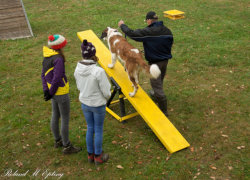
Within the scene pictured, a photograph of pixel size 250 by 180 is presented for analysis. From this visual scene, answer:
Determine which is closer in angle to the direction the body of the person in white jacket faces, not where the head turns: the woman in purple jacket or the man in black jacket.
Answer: the man in black jacket

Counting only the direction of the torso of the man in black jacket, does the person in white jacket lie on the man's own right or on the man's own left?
on the man's own left

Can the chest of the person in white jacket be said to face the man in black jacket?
yes

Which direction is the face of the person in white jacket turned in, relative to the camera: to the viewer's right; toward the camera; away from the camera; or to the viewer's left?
away from the camera

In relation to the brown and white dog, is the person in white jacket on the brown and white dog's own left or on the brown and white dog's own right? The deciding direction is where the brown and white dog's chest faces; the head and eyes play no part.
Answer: on the brown and white dog's own left

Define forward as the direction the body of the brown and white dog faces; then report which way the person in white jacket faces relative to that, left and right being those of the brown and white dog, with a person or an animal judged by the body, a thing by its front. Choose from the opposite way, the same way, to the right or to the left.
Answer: to the right

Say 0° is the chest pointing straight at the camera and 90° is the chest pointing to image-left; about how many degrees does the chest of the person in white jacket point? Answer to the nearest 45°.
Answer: approximately 225°

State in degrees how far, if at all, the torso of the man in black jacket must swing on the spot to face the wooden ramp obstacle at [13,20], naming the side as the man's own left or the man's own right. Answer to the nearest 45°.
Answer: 0° — they already face it

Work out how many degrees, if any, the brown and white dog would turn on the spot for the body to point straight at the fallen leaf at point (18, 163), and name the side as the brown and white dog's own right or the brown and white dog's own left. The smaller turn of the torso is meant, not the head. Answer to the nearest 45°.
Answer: approximately 90° to the brown and white dog's own left

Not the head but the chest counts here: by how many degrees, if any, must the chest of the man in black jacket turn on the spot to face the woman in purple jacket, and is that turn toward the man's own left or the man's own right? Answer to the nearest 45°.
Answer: approximately 90° to the man's own left

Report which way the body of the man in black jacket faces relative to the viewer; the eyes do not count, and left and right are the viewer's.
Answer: facing away from the viewer and to the left of the viewer

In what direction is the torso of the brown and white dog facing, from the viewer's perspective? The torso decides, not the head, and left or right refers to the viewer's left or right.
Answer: facing away from the viewer and to the left of the viewer

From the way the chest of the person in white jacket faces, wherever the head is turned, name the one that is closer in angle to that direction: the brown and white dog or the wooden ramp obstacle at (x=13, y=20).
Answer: the brown and white dog

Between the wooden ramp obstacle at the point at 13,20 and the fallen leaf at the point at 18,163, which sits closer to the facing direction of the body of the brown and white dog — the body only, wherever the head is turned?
the wooden ramp obstacle

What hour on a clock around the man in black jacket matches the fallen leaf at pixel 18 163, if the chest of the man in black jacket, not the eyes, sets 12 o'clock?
The fallen leaf is roughly at 9 o'clock from the man in black jacket.

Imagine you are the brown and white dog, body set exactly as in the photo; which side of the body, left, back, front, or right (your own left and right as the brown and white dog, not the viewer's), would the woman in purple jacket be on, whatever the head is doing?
left
